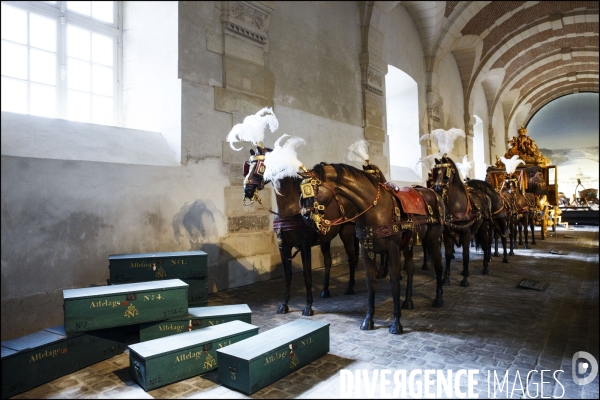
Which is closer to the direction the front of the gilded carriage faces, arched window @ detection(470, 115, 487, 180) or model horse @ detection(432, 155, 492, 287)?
the model horse

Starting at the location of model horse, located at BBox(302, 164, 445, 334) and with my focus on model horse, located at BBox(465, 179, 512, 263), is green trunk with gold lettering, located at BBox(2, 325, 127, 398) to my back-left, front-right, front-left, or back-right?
back-left

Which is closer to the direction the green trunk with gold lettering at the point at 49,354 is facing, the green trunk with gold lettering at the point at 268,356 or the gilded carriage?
the green trunk with gold lettering

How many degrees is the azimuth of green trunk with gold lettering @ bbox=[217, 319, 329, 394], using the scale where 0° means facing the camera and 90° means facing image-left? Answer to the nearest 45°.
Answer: approximately 315°

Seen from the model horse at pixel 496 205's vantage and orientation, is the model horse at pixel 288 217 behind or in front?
in front

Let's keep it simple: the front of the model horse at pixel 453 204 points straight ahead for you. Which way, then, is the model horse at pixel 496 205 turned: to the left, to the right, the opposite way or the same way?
the same way

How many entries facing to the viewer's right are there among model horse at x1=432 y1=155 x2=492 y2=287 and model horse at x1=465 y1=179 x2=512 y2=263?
0

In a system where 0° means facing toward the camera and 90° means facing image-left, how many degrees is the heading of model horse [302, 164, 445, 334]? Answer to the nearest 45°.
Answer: approximately 45°

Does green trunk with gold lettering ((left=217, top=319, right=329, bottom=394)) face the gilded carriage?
no

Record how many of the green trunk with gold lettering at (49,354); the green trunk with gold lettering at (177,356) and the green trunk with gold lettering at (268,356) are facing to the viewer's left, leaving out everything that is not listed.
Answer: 0

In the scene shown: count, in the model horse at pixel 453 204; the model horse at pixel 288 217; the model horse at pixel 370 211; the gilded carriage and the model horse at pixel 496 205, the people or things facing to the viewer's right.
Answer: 0

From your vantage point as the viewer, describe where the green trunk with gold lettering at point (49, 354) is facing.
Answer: facing the viewer and to the right of the viewer

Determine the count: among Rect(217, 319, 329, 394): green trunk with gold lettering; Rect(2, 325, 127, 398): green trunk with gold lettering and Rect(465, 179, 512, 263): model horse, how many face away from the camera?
0

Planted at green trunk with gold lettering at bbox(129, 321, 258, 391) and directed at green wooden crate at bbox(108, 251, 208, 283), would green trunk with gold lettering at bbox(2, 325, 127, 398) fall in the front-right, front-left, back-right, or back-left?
front-left

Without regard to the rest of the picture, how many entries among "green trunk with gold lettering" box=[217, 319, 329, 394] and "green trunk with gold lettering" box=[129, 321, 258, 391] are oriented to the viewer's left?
0

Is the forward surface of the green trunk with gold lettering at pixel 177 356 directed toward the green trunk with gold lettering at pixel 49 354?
no

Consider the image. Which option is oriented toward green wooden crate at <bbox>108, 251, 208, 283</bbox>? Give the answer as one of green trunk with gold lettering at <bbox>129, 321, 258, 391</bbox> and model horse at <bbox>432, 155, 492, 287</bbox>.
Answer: the model horse

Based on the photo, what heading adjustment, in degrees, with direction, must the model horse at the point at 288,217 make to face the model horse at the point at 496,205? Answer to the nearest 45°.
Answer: approximately 180°
